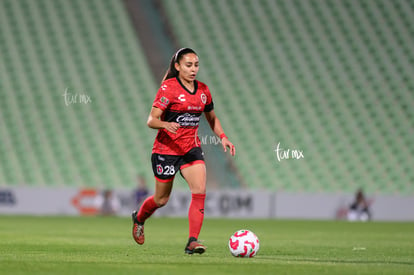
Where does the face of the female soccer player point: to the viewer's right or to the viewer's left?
to the viewer's right

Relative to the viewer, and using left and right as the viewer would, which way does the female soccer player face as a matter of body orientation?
facing the viewer and to the right of the viewer
